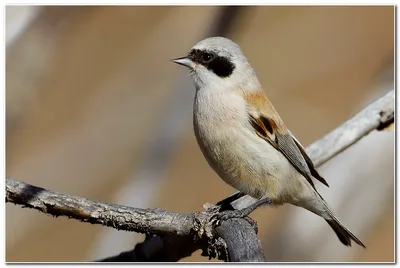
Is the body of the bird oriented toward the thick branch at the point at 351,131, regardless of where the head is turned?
no

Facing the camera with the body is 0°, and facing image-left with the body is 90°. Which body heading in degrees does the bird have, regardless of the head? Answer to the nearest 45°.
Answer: approximately 90°
